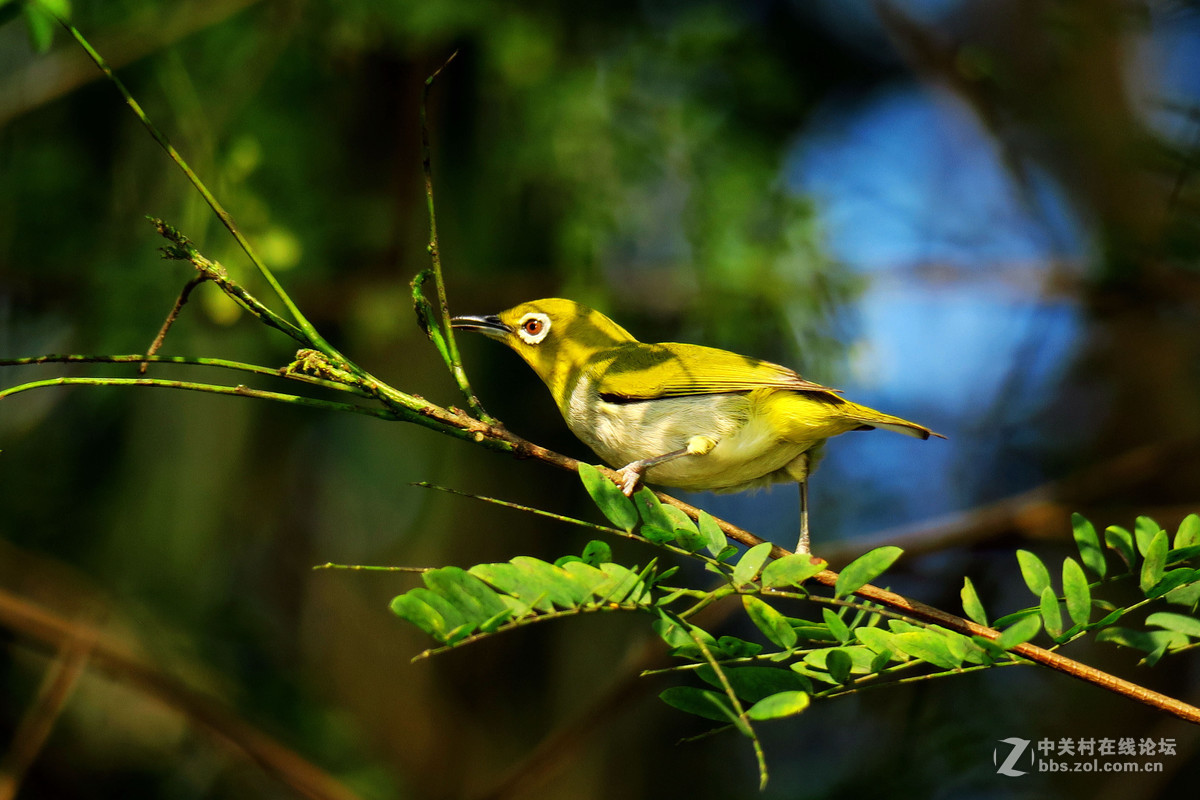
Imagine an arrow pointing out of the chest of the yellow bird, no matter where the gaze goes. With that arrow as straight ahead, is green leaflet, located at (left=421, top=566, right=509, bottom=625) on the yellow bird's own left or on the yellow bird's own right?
on the yellow bird's own left

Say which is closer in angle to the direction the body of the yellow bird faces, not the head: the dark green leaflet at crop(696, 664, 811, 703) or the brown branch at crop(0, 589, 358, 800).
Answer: the brown branch

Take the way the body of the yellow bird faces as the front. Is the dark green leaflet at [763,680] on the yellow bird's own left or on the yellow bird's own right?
on the yellow bird's own left

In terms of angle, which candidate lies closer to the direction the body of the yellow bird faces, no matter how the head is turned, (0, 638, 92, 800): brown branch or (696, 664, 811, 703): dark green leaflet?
the brown branch

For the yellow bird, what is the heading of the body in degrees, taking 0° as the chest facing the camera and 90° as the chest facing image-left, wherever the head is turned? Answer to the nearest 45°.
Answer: approximately 90°
